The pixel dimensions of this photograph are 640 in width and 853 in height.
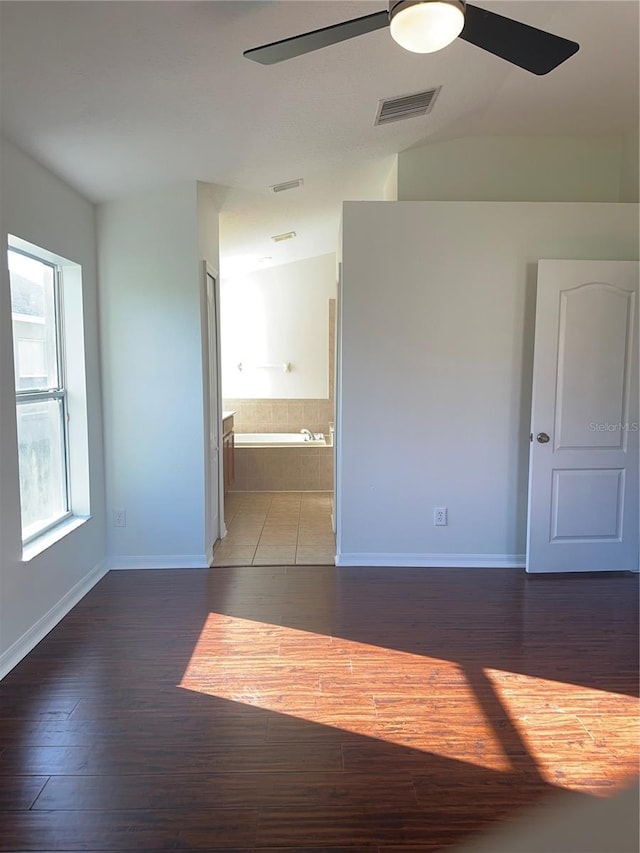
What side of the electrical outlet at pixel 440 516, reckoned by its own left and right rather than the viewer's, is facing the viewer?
front

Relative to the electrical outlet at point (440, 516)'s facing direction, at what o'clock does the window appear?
The window is roughly at 2 o'clock from the electrical outlet.

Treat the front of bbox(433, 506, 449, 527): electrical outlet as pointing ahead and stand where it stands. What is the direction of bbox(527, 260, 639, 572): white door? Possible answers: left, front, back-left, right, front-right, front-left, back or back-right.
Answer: left

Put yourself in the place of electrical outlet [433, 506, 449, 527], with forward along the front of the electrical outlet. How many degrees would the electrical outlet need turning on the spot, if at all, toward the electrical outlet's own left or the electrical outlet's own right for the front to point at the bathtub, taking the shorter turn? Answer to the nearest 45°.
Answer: approximately 135° to the electrical outlet's own right

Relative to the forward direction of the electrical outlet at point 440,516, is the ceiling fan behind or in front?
in front

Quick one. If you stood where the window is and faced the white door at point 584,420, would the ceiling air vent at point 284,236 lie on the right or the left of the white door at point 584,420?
left

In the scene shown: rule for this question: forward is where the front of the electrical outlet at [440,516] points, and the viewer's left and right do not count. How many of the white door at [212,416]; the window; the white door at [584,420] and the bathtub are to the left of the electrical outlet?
1
